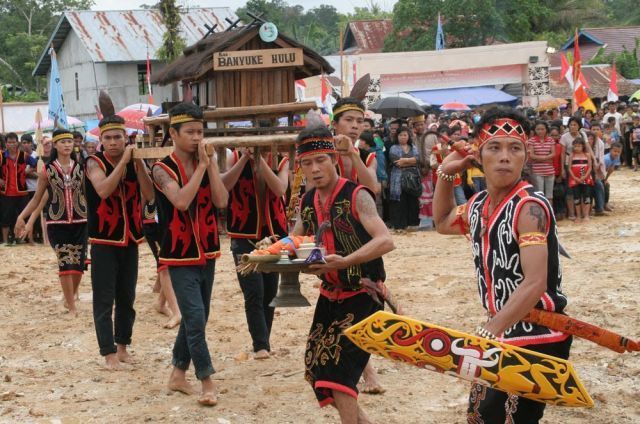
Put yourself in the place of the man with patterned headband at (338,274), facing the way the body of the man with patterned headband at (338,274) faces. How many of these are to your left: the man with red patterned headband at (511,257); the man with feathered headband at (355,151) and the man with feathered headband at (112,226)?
1

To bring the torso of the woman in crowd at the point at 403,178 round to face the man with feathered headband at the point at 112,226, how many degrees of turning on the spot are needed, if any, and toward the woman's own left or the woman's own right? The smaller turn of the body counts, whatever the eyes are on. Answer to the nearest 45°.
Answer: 0° — they already face them

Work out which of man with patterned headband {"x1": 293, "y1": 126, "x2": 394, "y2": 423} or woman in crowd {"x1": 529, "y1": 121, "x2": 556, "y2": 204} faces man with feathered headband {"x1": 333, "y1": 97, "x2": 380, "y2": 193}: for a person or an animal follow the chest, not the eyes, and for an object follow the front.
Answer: the woman in crowd

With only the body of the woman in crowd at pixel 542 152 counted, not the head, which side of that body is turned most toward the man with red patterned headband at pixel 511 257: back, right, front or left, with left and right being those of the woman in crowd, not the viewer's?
front

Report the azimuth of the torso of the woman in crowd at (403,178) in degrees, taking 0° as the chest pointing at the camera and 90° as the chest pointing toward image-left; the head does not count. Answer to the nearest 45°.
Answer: approximately 0°

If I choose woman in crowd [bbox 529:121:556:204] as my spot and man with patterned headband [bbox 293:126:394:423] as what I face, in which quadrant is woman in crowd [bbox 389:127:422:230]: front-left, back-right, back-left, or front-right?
front-right

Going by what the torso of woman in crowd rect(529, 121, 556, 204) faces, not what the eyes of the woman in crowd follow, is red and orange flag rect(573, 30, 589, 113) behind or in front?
behind

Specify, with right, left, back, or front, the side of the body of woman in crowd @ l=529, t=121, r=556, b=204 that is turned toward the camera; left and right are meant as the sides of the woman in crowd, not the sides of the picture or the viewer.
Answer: front
